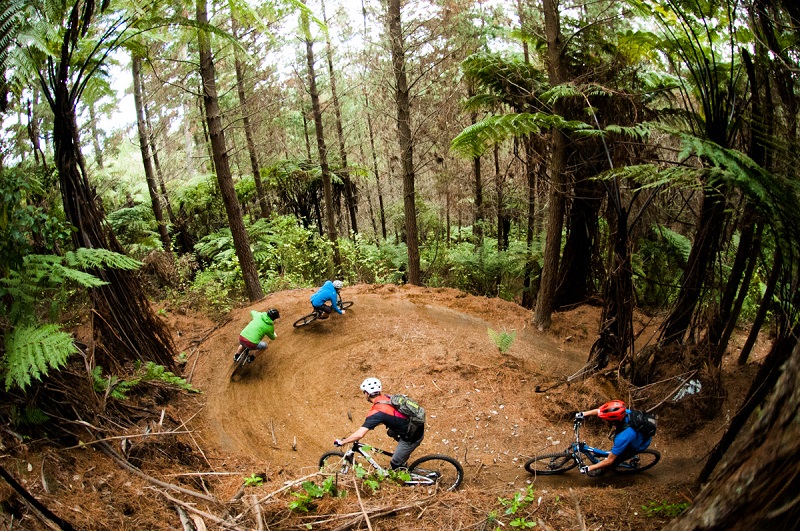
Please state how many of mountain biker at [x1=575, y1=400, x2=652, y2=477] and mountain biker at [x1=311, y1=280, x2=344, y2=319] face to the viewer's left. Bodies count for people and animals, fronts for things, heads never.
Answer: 1

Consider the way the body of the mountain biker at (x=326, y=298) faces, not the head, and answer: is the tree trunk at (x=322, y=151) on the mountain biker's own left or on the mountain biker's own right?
on the mountain biker's own left

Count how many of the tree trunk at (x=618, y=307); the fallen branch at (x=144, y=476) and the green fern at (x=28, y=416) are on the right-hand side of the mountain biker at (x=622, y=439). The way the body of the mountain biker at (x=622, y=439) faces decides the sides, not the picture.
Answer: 1

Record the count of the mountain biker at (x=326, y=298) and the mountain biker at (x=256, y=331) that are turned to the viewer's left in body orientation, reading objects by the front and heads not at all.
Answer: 0

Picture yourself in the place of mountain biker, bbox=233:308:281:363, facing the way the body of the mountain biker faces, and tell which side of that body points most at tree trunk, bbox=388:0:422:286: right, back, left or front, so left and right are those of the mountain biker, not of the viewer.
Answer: front

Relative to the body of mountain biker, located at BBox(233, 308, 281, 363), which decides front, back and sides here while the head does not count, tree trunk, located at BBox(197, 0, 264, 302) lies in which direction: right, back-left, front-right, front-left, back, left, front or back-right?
front-left

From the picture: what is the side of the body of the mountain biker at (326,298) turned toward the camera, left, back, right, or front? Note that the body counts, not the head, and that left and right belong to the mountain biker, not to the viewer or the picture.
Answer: right

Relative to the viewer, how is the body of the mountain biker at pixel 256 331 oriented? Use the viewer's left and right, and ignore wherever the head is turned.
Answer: facing away from the viewer and to the right of the viewer

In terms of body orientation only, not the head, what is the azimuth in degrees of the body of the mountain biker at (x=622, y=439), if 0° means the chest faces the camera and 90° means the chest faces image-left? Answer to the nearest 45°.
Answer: approximately 90°

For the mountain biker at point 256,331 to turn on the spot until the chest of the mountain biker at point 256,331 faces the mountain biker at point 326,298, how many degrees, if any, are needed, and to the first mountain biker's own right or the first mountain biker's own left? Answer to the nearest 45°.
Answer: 0° — they already face them

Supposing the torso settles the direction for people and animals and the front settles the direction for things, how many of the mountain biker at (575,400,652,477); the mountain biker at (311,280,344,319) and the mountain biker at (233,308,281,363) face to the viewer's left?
1
